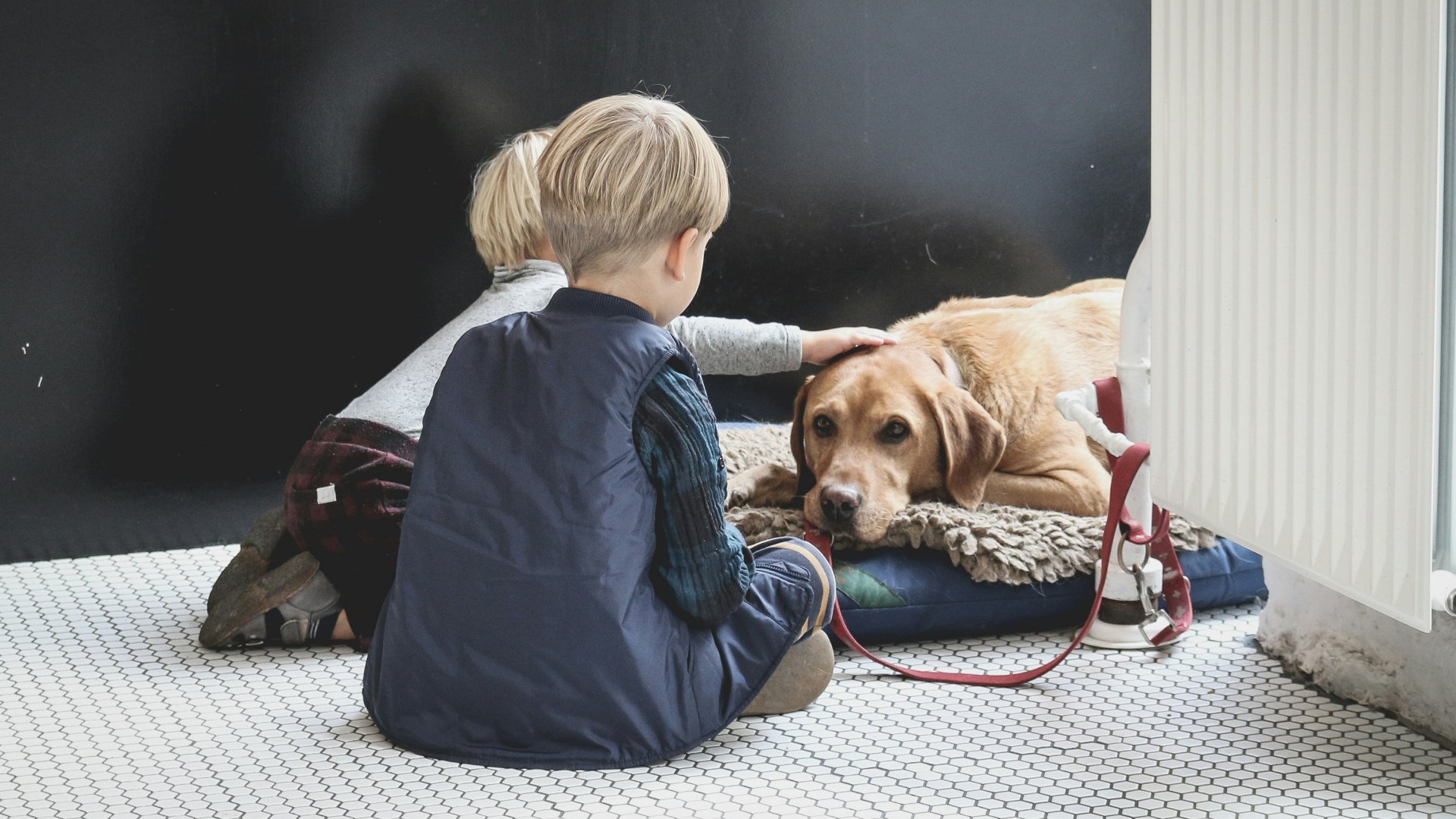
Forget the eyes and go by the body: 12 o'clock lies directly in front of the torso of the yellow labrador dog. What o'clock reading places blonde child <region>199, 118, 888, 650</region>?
The blonde child is roughly at 1 o'clock from the yellow labrador dog.

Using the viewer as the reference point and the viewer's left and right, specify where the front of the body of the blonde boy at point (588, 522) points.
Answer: facing away from the viewer and to the right of the viewer

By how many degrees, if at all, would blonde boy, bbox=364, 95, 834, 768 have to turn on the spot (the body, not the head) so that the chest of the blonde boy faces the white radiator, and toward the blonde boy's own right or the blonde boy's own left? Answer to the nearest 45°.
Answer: approximately 45° to the blonde boy's own right

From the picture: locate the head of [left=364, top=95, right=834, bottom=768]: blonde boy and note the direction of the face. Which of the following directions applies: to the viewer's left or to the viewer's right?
to the viewer's right

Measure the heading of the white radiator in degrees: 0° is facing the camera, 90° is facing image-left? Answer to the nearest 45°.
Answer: approximately 45°

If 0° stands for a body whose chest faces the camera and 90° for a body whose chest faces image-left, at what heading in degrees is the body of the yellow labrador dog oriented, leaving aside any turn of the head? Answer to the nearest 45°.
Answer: approximately 45°

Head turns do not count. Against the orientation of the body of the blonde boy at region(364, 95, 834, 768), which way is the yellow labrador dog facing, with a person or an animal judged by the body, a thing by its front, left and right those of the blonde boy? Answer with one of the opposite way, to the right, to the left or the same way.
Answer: the opposite way

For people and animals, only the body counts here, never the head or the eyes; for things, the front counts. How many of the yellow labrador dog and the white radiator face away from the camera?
0

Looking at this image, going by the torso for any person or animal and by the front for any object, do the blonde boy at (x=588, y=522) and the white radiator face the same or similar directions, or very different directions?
very different directions
